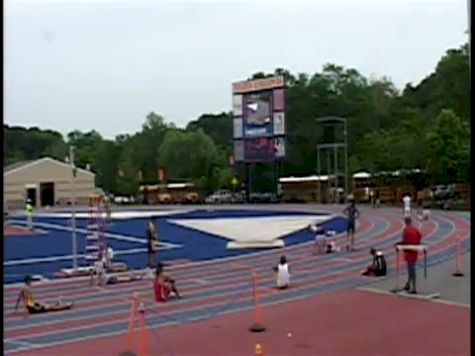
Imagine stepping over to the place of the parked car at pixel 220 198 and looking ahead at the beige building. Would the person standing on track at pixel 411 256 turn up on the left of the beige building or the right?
left

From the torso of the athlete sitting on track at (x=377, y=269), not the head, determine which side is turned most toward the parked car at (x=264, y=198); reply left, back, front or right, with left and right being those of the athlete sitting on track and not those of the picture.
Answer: right

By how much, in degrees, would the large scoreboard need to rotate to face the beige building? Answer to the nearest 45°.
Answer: approximately 45° to its right

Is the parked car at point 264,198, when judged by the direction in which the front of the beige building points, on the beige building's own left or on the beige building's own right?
on the beige building's own left

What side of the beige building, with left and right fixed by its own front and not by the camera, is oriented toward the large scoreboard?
left

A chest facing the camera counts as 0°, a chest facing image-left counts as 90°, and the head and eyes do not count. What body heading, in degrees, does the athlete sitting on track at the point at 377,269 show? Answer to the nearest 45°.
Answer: approximately 90°

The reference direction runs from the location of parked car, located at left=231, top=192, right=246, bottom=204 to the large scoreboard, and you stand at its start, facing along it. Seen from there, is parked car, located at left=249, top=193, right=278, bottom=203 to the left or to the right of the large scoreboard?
left

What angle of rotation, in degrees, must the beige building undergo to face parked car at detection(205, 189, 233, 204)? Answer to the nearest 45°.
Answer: approximately 135° to its left
